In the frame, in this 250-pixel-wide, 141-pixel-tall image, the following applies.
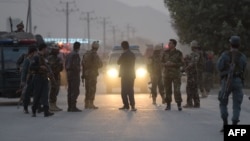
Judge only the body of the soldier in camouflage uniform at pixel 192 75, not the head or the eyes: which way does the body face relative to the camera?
to the viewer's left

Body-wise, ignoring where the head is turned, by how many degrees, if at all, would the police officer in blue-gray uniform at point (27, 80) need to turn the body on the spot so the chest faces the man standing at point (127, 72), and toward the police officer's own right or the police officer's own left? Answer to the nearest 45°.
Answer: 0° — they already face them

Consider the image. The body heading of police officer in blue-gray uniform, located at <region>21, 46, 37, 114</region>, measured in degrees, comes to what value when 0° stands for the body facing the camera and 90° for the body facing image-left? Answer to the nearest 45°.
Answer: approximately 270°

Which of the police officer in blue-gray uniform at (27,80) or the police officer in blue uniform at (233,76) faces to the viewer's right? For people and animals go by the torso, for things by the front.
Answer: the police officer in blue-gray uniform at (27,80)

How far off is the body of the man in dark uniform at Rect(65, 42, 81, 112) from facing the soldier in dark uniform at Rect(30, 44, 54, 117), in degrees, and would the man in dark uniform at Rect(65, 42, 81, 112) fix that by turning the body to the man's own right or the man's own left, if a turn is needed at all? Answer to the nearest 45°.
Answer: approximately 135° to the man's own right

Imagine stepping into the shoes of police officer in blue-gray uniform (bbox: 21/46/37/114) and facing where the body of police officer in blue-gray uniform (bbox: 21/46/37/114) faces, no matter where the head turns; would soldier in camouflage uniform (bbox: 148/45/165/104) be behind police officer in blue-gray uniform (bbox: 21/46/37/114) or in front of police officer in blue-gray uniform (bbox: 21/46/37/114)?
in front
